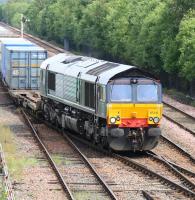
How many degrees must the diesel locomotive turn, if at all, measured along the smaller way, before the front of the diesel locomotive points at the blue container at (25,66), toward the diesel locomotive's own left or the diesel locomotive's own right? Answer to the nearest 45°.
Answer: approximately 135° to the diesel locomotive's own left

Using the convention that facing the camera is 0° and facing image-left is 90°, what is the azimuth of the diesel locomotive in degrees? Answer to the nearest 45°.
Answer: approximately 315°
